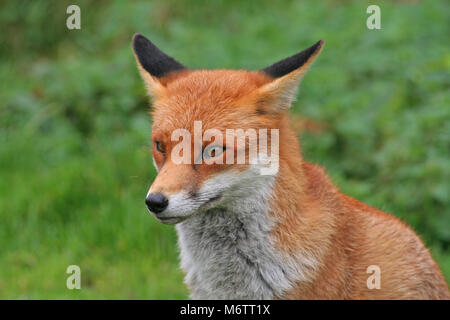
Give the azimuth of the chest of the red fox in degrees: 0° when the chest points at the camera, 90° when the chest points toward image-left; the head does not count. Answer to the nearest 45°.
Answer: approximately 45°
